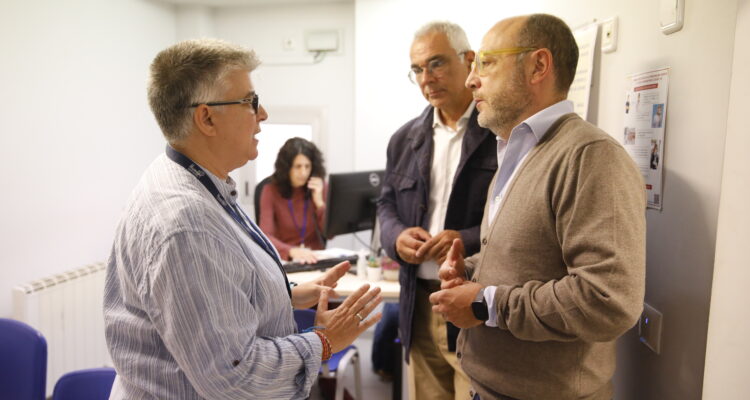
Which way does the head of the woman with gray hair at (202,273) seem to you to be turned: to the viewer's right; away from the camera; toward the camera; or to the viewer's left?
to the viewer's right

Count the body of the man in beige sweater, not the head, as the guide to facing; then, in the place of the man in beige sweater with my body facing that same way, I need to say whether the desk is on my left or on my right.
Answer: on my right

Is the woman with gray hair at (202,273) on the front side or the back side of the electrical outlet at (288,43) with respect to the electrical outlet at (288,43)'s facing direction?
on the front side

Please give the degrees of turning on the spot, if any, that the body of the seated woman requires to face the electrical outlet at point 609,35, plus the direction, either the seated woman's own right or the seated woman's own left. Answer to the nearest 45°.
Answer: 0° — they already face it

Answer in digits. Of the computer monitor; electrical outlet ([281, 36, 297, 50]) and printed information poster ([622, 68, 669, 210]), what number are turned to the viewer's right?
0

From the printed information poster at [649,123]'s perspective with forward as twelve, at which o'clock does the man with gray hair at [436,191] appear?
The man with gray hair is roughly at 2 o'clock from the printed information poster.

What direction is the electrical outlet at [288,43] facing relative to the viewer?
toward the camera

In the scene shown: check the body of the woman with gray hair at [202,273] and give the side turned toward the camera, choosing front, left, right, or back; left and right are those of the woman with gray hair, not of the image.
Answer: right

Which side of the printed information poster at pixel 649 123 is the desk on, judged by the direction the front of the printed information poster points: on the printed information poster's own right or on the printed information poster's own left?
on the printed information poster's own right

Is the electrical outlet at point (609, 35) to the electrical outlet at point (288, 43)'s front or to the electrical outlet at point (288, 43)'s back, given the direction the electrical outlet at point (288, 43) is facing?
to the front

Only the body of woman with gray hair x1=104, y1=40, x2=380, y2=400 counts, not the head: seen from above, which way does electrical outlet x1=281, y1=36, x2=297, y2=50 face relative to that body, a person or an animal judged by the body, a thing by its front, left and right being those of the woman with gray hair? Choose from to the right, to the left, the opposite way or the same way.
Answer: to the right

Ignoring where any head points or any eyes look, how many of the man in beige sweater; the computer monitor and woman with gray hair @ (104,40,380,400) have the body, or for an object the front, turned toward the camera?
0

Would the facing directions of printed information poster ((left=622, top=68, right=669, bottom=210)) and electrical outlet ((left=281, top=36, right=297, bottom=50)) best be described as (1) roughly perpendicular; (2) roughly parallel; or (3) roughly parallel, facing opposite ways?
roughly perpendicular

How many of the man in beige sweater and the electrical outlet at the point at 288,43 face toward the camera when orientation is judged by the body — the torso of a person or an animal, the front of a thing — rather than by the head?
1

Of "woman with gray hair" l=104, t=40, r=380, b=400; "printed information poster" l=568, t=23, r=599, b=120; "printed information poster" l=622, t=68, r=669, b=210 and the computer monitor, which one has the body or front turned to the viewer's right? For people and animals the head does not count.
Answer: the woman with gray hair

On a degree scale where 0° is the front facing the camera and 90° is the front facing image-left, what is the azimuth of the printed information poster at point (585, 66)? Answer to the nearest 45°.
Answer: approximately 45°

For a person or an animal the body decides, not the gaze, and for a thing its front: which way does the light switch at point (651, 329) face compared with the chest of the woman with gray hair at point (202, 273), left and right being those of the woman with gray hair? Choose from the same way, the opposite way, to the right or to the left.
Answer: the opposite way

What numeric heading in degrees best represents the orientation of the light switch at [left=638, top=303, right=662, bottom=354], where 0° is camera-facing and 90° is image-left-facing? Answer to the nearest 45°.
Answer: approximately 45°
